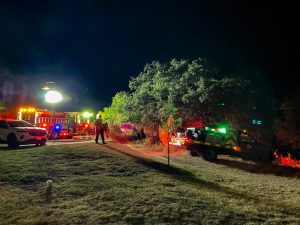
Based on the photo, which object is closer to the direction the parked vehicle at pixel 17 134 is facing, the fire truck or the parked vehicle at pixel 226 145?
the parked vehicle

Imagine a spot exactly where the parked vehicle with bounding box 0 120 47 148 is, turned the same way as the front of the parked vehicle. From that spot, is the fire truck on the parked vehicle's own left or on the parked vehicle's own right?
on the parked vehicle's own left

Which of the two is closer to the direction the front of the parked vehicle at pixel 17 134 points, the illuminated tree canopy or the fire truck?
the illuminated tree canopy

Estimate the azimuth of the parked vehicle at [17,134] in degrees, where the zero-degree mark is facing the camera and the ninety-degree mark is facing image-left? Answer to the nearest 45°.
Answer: approximately 315°

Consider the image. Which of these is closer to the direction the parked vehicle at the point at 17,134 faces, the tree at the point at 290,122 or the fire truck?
the tree

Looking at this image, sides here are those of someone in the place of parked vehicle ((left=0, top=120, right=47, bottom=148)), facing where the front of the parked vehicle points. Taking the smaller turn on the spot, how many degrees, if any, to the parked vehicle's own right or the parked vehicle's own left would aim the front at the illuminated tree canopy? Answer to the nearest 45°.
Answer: approximately 45° to the parked vehicle's own left
